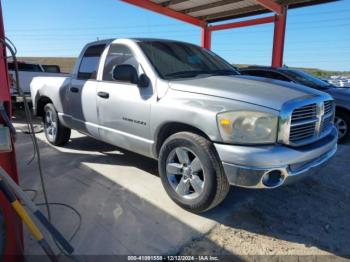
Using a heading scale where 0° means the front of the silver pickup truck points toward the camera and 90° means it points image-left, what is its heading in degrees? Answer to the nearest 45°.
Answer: approximately 315°

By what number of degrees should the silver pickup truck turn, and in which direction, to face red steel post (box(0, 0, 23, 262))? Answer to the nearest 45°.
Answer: approximately 90° to its right

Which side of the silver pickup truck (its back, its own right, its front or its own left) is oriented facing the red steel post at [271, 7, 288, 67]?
left
